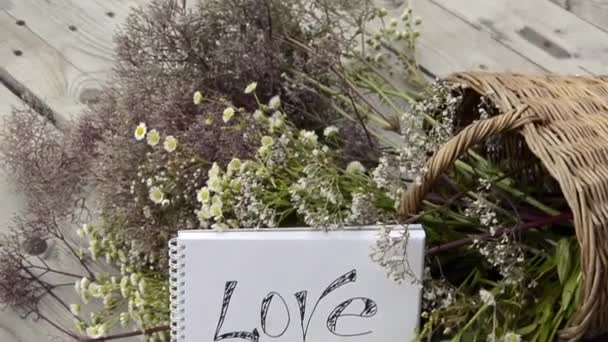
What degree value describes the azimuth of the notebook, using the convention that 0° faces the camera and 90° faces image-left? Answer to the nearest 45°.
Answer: approximately 0°
